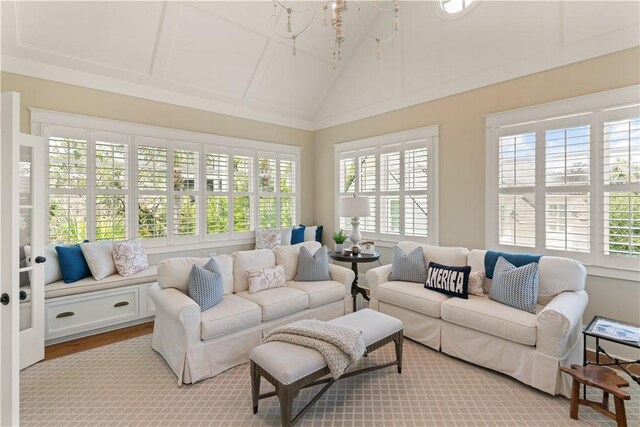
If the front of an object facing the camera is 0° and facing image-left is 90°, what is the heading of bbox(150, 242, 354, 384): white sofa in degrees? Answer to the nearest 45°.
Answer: approximately 315°

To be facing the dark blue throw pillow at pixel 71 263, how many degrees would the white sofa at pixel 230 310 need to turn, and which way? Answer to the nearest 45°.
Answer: approximately 180°

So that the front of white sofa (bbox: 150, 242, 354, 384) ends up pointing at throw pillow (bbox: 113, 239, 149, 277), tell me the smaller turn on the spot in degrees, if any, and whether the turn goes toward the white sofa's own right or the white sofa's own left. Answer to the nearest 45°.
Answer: approximately 180°

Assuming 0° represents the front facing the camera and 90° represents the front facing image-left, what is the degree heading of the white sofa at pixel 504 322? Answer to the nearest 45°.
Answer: approximately 45°
